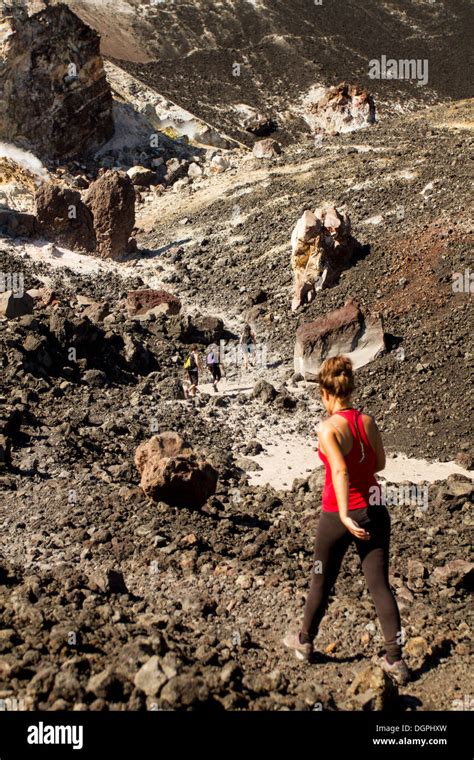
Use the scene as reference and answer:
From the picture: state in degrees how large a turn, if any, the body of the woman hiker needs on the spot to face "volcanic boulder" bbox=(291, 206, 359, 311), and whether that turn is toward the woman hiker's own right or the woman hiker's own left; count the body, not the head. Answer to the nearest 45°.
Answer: approximately 45° to the woman hiker's own right

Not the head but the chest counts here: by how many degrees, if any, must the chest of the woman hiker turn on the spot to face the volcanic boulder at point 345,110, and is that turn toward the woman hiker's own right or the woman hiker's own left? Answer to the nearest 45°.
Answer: approximately 45° to the woman hiker's own right

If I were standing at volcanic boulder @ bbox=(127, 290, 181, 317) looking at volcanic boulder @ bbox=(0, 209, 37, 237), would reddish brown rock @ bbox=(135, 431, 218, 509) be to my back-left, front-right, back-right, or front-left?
back-left

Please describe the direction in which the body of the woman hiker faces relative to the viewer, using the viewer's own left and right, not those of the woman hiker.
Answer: facing away from the viewer and to the left of the viewer

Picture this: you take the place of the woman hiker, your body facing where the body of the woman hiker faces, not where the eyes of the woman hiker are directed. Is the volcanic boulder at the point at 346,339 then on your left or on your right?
on your right

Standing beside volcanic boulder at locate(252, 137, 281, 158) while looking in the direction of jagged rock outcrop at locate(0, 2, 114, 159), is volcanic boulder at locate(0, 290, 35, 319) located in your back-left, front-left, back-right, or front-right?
front-left

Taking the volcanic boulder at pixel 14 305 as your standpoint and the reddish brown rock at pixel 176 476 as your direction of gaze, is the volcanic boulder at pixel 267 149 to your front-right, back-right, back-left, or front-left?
back-left

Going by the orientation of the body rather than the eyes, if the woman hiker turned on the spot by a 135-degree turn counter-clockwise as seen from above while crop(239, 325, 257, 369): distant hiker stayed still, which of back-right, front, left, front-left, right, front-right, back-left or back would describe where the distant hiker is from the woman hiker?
back

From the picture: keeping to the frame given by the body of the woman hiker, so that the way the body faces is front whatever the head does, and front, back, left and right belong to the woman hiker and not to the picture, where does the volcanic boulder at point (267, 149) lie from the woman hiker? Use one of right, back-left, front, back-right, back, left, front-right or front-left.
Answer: front-right
